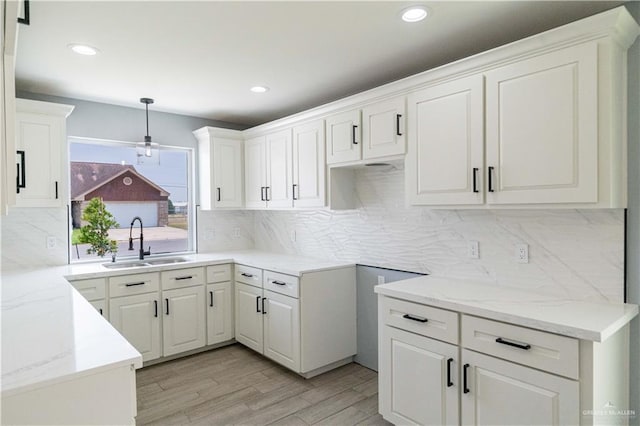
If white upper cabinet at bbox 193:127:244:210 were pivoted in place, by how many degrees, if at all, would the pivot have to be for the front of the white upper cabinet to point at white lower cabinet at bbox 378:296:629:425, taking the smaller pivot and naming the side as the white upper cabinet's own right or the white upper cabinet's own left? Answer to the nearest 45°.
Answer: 0° — it already faces it

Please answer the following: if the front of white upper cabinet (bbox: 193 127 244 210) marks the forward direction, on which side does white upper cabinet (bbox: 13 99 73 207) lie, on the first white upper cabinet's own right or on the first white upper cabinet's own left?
on the first white upper cabinet's own right

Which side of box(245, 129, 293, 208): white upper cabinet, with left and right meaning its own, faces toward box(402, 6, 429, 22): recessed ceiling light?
left

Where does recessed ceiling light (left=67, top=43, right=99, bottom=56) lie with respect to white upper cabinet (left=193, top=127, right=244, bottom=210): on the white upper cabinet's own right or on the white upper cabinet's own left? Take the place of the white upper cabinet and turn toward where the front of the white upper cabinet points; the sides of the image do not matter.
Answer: on the white upper cabinet's own right

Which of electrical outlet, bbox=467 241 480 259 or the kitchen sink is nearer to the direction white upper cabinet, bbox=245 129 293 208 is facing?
the kitchen sink

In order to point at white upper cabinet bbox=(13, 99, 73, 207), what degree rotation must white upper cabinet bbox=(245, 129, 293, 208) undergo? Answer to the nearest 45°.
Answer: approximately 45° to its right

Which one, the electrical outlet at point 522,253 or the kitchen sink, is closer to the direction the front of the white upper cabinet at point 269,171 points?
the kitchen sink
